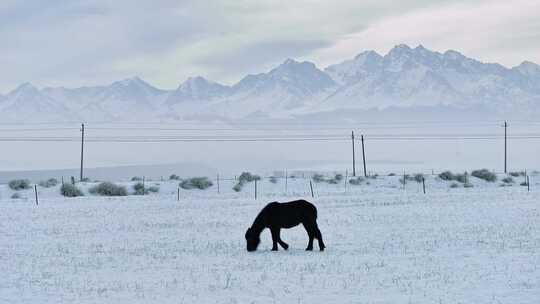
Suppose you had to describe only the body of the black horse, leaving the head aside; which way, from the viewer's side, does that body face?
to the viewer's left
